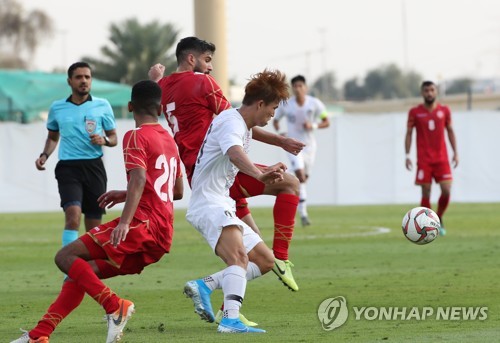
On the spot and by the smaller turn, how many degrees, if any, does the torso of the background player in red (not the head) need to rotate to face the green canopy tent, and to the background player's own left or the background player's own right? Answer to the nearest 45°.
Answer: approximately 135° to the background player's own right

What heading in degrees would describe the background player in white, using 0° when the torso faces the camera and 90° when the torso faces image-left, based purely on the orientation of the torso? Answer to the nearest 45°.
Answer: approximately 0°

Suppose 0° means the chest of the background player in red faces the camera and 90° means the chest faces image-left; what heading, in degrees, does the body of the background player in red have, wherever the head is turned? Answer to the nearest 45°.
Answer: approximately 0°

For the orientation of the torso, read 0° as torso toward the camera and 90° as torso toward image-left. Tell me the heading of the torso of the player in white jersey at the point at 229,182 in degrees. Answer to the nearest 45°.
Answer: approximately 270°

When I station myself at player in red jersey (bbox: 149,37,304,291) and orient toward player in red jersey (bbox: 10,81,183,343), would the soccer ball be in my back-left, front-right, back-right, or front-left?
back-left

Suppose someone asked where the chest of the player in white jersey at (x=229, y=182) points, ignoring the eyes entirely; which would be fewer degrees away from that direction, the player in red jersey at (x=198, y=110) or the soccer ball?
the soccer ball

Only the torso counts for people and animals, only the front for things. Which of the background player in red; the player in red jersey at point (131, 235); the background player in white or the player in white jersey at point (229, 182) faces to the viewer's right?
the player in white jersey

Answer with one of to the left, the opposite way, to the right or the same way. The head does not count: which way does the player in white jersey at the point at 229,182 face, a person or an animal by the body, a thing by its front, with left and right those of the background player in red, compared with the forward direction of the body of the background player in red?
to the left
